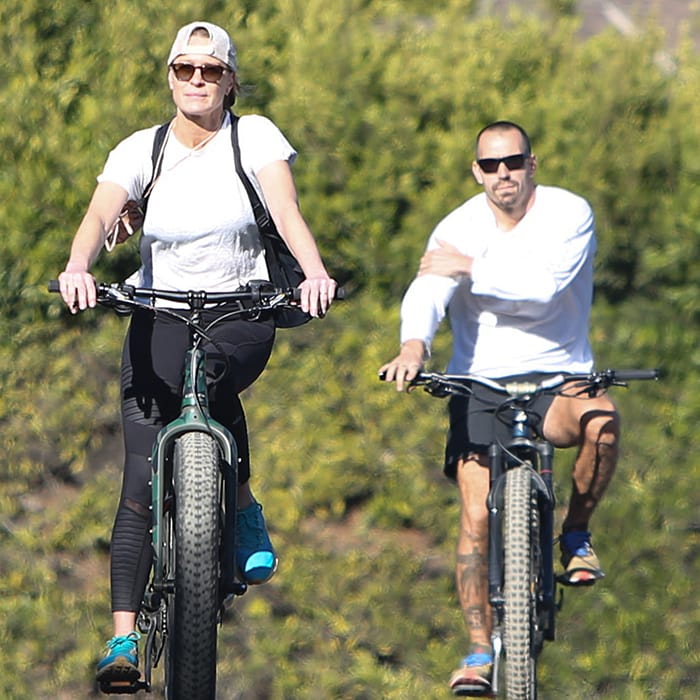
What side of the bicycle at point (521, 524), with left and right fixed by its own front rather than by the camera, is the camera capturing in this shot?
front

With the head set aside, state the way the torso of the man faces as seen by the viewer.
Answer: toward the camera

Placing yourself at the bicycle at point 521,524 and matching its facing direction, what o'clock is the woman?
The woman is roughly at 2 o'clock from the bicycle.

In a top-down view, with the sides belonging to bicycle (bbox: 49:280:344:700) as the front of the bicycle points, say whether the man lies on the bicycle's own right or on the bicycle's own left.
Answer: on the bicycle's own left

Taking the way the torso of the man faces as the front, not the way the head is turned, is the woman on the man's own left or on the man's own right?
on the man's own right

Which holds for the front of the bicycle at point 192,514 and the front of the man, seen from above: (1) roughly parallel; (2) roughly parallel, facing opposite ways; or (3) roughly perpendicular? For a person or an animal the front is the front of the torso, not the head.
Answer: roughly parallel

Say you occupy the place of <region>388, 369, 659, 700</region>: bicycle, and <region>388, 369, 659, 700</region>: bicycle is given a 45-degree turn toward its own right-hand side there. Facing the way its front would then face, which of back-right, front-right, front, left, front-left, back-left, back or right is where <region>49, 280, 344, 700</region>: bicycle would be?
front

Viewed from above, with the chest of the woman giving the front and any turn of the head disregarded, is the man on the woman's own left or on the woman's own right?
on the woman's own left
